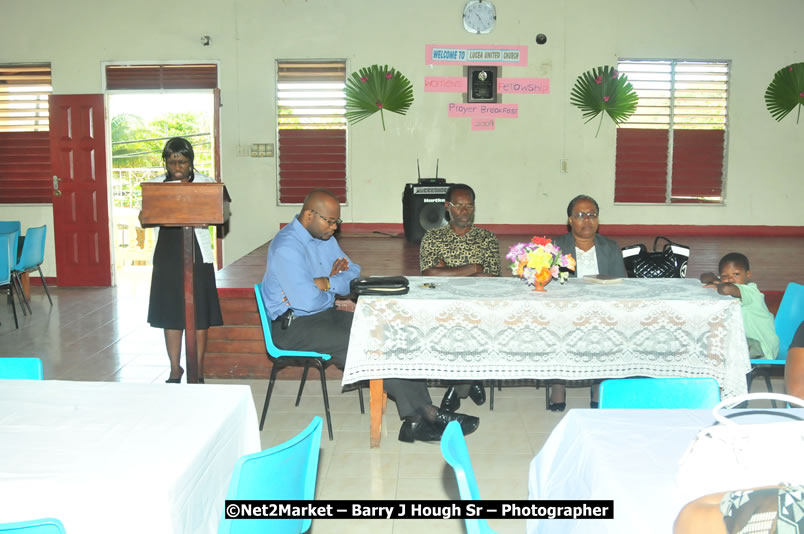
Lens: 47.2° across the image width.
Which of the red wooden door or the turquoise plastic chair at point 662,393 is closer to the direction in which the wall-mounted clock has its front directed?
the turquoise plastic chair

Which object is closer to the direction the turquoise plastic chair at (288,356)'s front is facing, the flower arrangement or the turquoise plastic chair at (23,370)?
the flower arrangement

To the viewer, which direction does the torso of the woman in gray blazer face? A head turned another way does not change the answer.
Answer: toward the camera

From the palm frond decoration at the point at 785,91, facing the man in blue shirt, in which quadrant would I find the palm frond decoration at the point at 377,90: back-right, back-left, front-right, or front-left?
front-right

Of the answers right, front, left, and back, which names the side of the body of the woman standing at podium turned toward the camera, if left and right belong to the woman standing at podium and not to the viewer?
front

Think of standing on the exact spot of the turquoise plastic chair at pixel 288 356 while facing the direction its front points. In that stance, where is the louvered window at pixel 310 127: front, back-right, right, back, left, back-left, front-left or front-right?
left

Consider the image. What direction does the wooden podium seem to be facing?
toward the camera

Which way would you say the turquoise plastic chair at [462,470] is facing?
to the viewer's right

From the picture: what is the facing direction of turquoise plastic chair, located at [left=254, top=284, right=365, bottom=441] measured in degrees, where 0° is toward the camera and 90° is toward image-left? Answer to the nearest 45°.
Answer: approximately 270°

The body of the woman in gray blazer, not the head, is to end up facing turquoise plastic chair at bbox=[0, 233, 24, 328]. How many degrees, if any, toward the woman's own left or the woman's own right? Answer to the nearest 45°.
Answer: approximately 90° to the woman's own right

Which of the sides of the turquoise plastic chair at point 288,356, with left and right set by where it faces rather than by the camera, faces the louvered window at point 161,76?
left

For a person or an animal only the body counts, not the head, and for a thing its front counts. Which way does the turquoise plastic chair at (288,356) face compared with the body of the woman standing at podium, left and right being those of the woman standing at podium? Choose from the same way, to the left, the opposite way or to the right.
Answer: to the left

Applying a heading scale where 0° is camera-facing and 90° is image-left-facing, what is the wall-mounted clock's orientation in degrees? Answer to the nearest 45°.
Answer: approximately 0°

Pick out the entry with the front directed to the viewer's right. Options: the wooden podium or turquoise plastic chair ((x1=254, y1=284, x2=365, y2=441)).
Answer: the turquoise plastic chair
